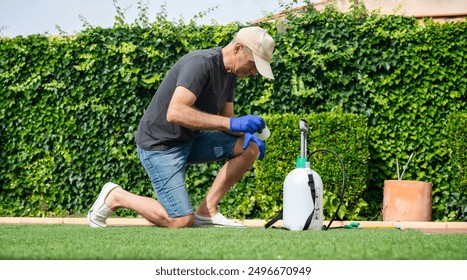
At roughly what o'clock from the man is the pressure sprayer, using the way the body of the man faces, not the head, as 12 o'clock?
The pressure sprayer is roughly at 1 o'clock from the man.

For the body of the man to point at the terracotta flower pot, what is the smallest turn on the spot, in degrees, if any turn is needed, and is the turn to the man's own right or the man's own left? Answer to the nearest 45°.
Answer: approximately 45° to the man's own left

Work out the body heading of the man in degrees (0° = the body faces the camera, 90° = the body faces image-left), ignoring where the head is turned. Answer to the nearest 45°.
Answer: approximately 270°

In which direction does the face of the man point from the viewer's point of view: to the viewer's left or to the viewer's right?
to the viewer's right
